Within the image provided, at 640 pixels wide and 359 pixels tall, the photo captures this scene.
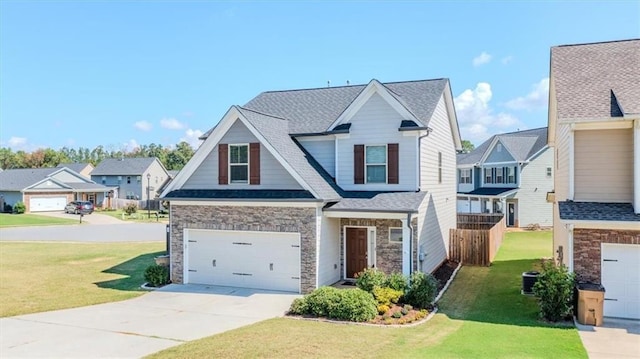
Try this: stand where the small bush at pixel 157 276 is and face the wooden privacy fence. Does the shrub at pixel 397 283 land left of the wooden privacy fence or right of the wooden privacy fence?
right

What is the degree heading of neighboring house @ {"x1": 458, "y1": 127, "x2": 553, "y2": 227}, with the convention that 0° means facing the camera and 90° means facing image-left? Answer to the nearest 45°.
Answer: approximately 45°
